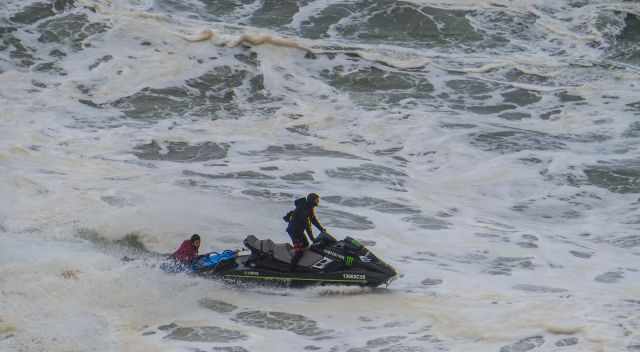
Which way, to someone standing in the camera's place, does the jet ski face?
facing to the right of the viewer

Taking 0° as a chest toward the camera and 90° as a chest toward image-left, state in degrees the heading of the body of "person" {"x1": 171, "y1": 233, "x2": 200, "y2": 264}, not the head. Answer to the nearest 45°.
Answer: approximately 270°

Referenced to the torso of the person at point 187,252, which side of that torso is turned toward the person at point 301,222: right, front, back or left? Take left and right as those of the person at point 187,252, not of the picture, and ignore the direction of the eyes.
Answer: front
